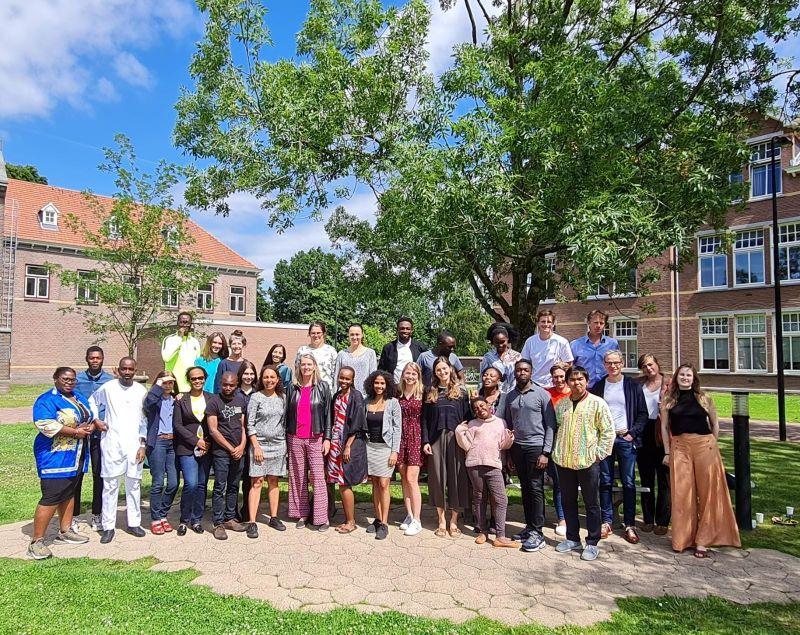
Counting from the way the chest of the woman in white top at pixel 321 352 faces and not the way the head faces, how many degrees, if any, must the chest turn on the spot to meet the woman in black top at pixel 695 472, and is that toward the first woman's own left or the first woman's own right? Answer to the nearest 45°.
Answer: approximately 45° to the first woman's own left

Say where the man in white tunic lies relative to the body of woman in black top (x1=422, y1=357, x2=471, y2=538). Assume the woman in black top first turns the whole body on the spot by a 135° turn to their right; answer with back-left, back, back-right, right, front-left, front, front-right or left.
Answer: front-left

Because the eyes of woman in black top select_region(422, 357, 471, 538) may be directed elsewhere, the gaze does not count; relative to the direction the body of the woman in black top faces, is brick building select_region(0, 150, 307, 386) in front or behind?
behind

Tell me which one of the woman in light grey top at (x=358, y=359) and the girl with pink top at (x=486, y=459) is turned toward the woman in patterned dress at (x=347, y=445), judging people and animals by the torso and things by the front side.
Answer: the woman in light grey top

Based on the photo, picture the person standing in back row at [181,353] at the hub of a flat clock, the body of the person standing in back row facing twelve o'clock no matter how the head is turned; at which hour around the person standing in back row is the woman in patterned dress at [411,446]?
The woman in patterned dress is roughly at 10 o'clock from the person standing in back row.

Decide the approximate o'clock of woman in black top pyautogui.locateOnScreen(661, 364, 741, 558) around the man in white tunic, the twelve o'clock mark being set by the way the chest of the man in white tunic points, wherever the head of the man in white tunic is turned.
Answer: The woman in black top is roughly at 10 o'clock from the man in white tunic.

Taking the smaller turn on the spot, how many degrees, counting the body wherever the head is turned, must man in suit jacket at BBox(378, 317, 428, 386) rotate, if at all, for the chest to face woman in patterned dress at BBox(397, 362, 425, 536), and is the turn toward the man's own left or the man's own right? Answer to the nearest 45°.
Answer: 0° — they already face them

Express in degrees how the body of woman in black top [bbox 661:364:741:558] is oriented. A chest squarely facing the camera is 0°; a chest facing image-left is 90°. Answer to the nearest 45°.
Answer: approximately 0°

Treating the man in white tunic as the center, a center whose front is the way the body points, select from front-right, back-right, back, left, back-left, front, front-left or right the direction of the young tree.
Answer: back

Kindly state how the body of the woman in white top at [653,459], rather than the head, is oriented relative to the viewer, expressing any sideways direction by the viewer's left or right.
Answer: facing the viewer and to the left of the viewer

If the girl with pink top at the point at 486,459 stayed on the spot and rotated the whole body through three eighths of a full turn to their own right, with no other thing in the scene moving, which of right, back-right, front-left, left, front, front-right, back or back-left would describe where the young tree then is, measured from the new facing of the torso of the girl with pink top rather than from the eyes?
front

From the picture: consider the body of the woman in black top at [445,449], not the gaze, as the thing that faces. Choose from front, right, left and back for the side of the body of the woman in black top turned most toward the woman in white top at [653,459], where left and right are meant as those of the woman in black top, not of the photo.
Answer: left

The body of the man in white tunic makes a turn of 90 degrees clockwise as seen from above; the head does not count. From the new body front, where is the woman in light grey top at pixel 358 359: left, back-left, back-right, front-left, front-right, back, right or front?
back

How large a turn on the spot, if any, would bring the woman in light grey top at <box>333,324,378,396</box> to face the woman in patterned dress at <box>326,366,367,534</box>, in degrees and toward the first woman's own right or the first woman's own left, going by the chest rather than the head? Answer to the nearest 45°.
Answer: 0° — they already face them
